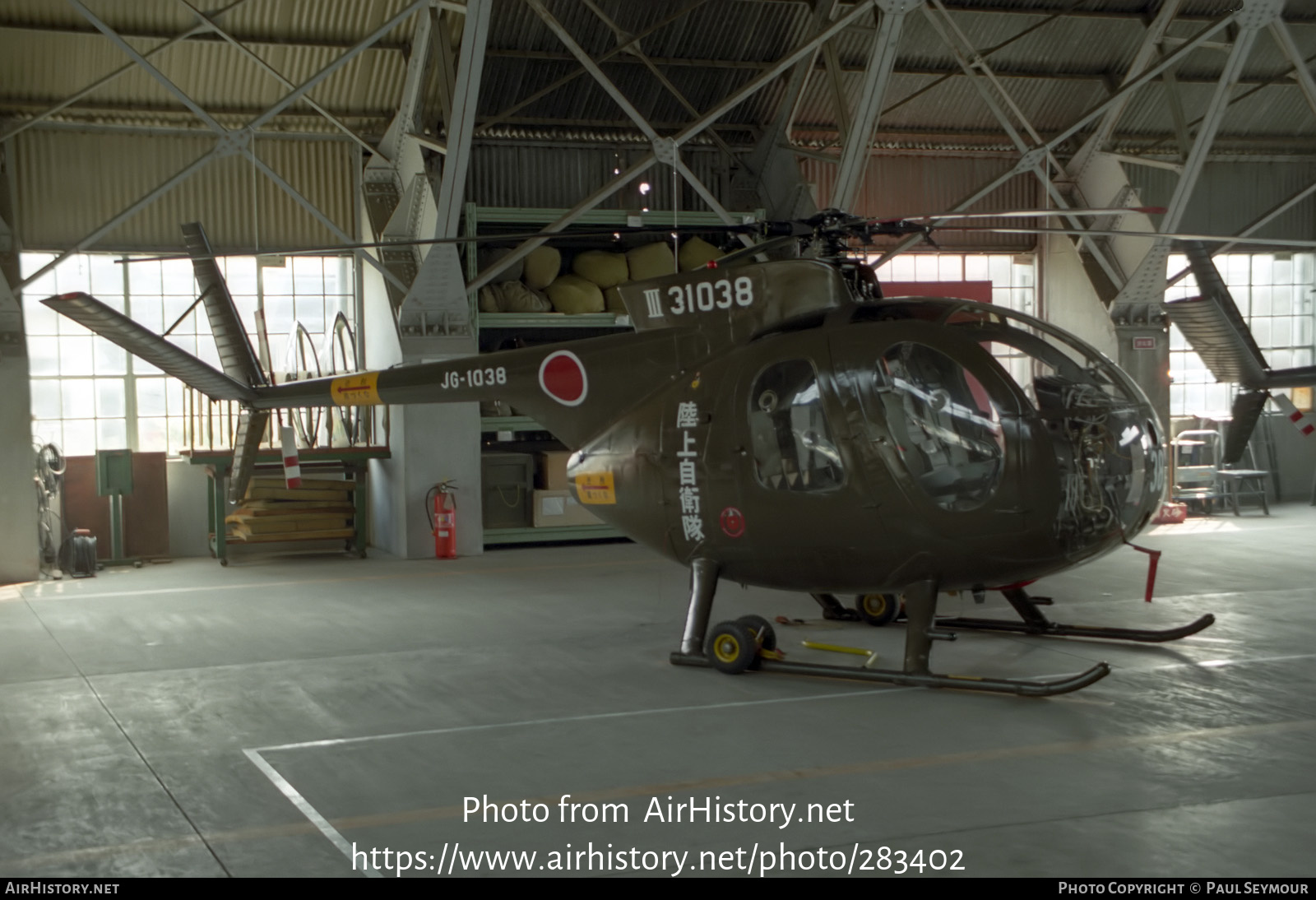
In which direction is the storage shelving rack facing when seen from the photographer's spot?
facing the viewer

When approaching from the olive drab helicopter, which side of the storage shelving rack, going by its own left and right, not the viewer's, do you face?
front

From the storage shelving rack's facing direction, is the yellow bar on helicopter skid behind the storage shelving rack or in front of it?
in front

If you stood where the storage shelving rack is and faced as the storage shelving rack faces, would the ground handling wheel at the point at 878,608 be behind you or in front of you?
in front

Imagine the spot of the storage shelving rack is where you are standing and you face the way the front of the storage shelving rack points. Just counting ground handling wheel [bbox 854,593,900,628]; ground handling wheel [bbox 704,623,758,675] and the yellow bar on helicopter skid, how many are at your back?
0
